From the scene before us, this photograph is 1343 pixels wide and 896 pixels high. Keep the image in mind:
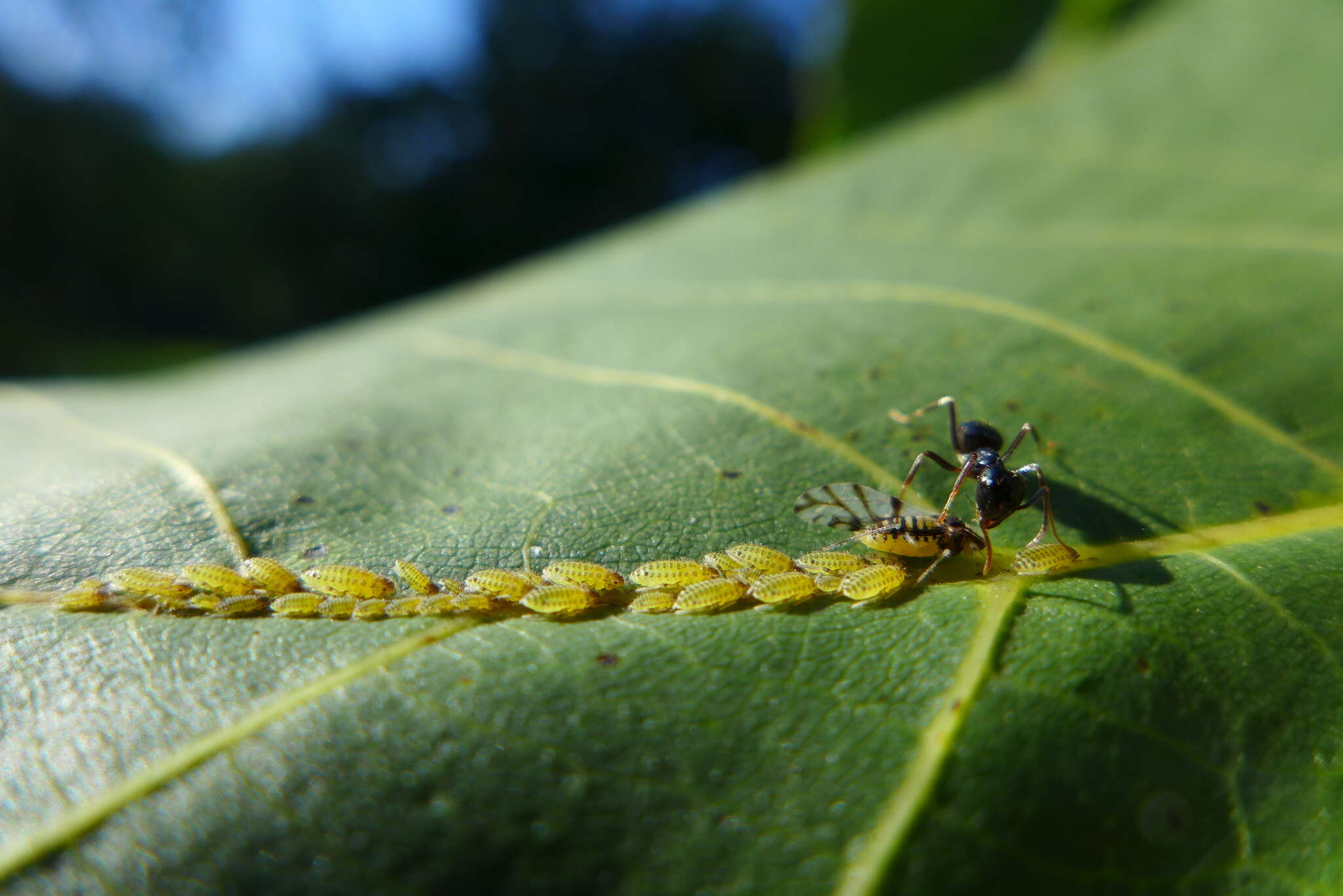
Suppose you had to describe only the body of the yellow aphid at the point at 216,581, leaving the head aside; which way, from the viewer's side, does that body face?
to the viewer's right

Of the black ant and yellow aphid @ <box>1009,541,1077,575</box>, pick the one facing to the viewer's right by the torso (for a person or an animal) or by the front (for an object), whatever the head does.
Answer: the yellow aphid

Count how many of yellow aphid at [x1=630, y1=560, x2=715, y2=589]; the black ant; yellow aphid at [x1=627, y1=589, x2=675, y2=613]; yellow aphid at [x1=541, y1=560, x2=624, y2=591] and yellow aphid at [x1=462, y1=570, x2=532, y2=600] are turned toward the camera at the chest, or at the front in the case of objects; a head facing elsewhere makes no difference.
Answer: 1

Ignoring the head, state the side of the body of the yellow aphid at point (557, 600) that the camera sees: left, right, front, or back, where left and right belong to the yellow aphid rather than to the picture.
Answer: right

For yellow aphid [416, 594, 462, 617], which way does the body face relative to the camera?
to the viewer's right

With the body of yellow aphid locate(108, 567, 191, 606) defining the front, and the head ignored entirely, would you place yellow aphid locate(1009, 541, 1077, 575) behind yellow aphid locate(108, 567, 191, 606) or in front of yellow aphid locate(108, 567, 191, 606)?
in front

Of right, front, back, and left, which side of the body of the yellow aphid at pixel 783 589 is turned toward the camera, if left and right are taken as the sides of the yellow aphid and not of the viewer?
right

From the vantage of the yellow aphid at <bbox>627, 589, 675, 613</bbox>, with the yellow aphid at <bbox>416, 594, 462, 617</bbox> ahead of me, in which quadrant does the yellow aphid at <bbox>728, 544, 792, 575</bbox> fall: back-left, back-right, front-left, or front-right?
back-right

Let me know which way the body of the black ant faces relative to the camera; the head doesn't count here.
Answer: toward the camera

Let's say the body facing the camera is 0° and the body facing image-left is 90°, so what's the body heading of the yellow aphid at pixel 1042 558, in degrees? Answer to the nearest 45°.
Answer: approximately 270°

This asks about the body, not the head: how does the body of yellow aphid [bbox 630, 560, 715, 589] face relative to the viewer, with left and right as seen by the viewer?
facing to the right of the viewer

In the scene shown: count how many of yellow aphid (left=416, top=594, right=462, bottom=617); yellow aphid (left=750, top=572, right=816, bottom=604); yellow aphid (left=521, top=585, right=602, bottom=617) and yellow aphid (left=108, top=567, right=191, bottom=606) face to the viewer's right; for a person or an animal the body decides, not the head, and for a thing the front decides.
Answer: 4

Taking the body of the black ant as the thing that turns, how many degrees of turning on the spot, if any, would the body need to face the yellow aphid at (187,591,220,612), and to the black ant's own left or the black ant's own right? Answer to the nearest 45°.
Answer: approximately 45° to the black ant's own right

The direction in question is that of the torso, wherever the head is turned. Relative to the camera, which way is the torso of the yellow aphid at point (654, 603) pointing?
to the viewer's right
